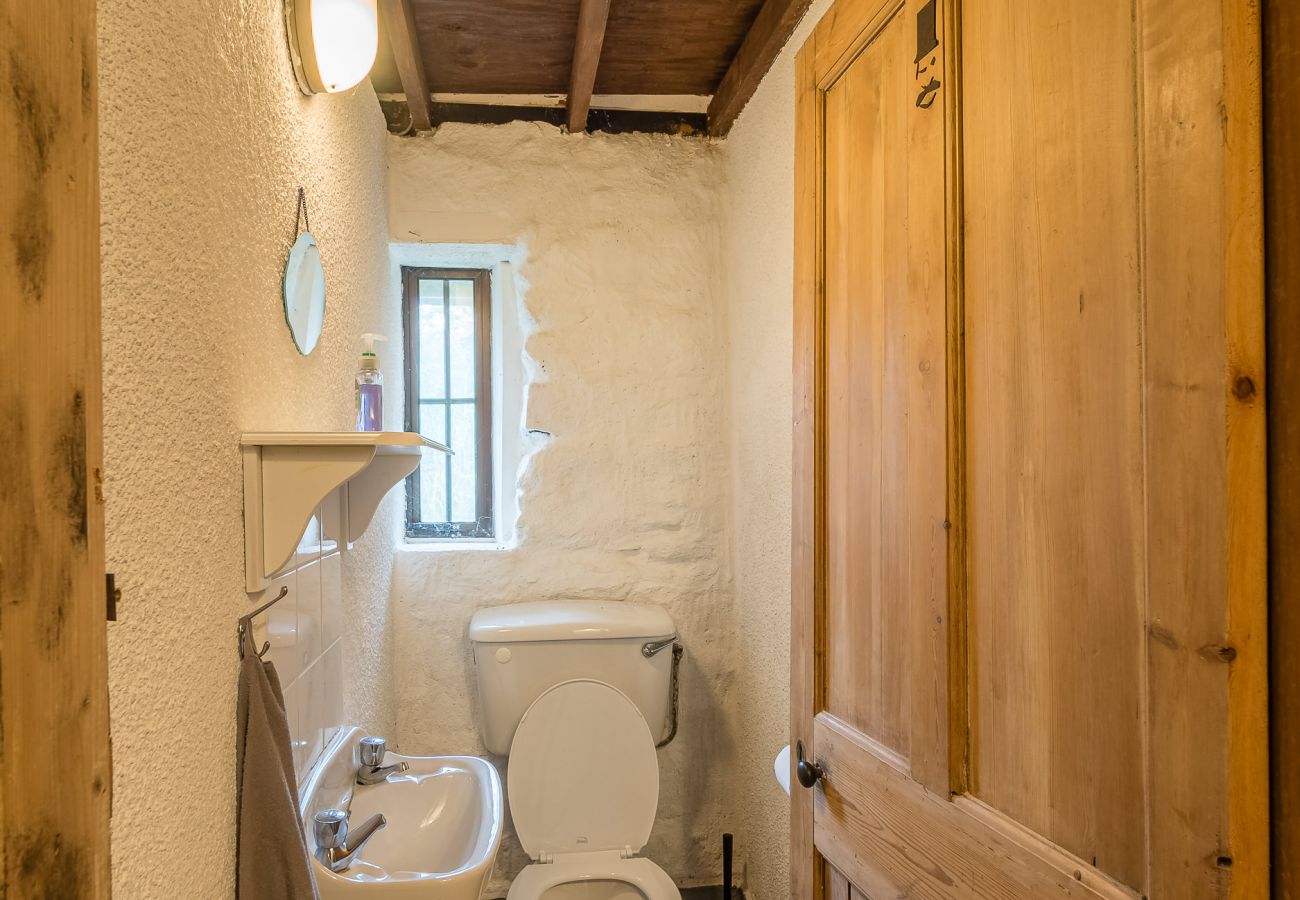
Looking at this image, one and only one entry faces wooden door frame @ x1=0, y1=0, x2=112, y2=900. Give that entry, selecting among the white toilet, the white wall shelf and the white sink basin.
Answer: the white toilet

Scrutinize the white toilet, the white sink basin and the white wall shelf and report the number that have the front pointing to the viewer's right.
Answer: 2

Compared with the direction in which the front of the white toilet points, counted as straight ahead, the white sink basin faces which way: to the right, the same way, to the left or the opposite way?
to the left

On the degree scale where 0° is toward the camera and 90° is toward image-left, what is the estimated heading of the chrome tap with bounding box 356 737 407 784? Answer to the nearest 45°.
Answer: approximately 270°

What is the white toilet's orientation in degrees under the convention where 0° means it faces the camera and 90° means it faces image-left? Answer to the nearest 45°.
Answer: approximately 0°

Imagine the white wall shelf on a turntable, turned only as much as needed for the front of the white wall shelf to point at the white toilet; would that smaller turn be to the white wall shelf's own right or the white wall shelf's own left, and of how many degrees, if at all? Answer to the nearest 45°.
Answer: approximately 45° to the white wall shelf's own left

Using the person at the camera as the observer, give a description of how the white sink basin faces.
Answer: facing to the right of the viewer

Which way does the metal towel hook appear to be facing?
to the viewer's right

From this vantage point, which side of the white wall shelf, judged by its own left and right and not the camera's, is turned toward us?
right
